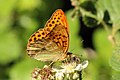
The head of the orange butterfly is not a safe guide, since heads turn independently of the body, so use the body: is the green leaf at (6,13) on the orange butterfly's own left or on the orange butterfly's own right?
on the orange butterfly's own left

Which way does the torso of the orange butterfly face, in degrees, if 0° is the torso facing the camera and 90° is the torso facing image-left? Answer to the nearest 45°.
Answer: approximately 270°

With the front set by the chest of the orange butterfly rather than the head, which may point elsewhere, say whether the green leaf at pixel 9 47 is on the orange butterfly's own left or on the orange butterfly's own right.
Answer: on the orange butterfly's own left
